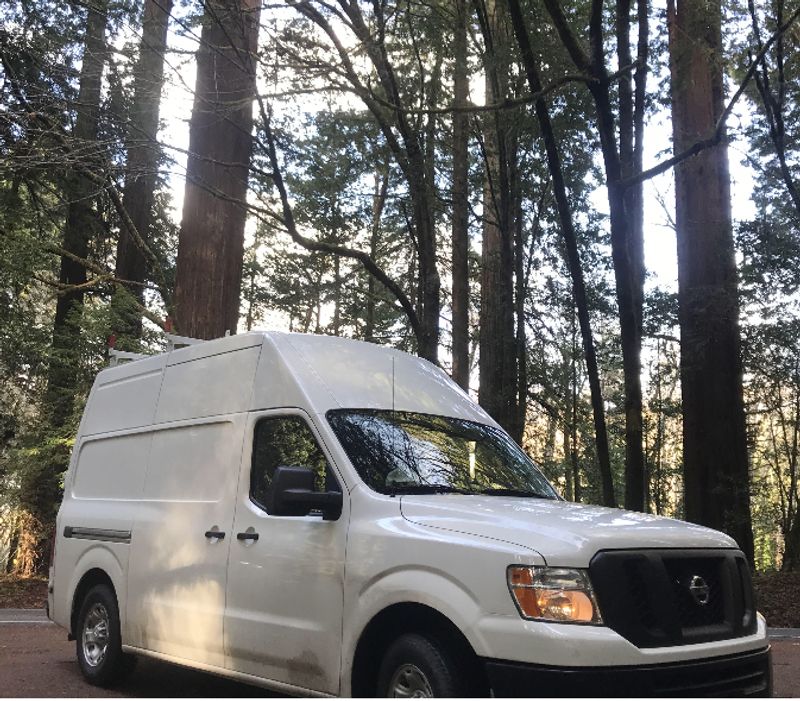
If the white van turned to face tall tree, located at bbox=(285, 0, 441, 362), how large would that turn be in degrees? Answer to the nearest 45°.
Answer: approximately 135° to its left

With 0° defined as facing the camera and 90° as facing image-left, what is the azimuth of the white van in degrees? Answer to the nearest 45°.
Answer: approximately 315°
